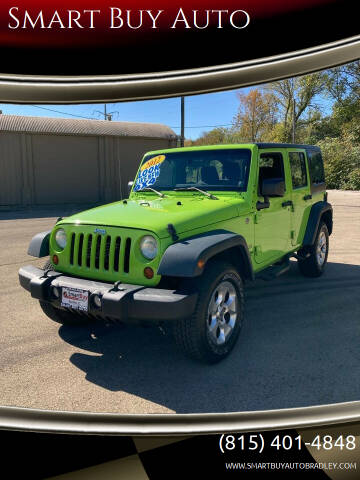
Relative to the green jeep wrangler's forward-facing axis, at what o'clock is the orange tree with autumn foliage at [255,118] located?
The orange tree with autumn foliage is roughly at 5 o'clock from the green jeep wrangler.

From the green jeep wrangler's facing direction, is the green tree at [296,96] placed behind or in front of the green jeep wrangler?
behind

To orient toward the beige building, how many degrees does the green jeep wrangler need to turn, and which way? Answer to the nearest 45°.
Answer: approximately 135° to its right

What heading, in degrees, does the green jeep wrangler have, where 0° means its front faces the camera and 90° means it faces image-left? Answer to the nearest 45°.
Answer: approximately 45°
